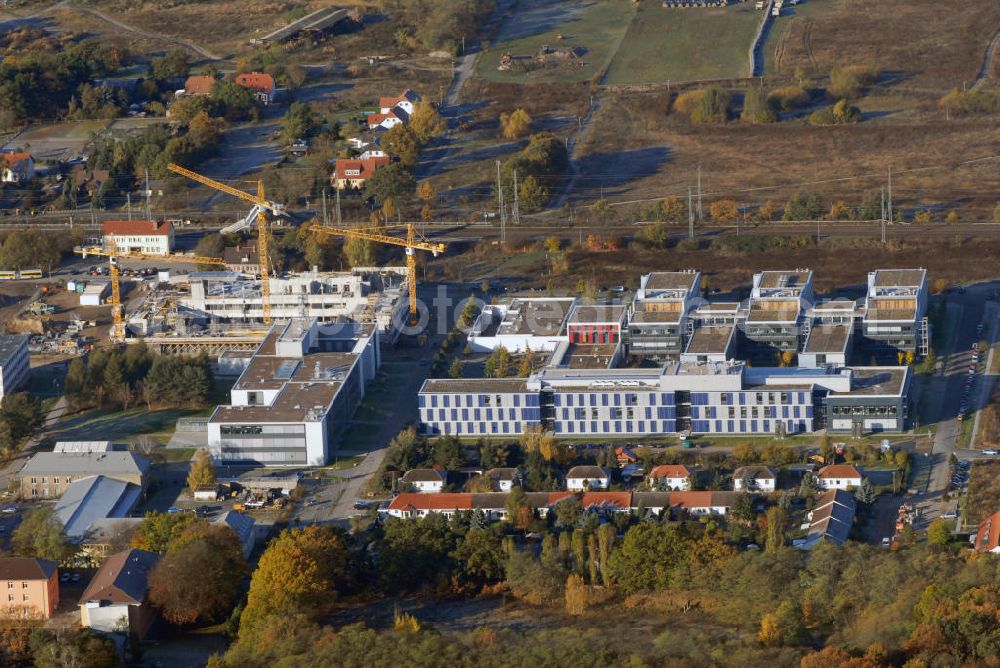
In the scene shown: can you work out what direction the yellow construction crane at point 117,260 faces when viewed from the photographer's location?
facing to the right of the viewer

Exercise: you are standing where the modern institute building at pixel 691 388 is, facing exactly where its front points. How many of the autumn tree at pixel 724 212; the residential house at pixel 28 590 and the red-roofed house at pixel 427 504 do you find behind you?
1

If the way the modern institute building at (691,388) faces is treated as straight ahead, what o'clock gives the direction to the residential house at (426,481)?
The residential house is roughly at 2 o'clock from the modern institute building.

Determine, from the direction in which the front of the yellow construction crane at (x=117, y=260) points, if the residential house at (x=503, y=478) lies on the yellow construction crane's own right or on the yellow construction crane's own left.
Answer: on the yellow construction crane's own right

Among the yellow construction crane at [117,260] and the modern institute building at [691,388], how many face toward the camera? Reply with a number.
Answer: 1

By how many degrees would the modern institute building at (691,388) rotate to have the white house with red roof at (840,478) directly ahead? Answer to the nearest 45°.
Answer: approximately 45° to its left

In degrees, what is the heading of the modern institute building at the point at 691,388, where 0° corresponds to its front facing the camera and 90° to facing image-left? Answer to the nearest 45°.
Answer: approximately 0°

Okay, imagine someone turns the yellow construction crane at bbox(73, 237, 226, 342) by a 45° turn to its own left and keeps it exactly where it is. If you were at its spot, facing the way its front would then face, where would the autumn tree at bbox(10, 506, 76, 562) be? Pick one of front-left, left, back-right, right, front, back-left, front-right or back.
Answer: back-right

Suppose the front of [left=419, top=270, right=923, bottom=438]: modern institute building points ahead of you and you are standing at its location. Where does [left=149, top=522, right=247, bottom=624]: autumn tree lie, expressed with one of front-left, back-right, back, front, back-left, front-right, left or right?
front-right

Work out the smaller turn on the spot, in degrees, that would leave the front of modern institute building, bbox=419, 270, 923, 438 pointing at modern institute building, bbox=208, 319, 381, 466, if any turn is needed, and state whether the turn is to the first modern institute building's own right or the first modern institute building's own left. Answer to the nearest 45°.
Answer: approximately 90° to the first modern institute building's own right
